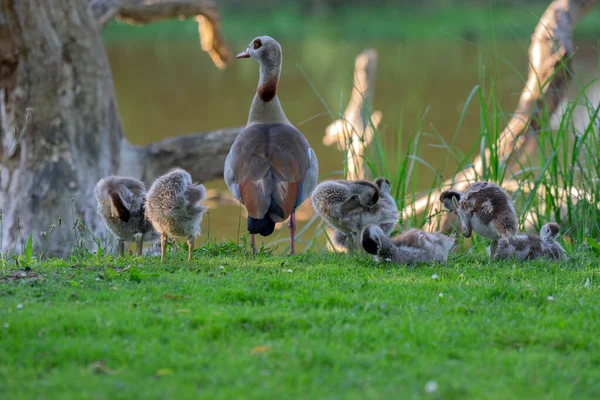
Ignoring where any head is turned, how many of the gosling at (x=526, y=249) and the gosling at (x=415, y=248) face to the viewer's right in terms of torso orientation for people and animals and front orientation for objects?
1

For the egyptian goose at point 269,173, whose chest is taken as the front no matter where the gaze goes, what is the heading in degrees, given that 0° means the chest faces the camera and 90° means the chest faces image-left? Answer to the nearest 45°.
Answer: approximately 180°

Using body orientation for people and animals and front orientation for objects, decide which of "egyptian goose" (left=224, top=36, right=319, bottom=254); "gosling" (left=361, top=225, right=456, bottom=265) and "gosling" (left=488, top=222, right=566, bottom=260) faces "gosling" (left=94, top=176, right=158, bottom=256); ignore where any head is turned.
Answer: "gosling" (left=361, top=225, right=456, bottom=265)

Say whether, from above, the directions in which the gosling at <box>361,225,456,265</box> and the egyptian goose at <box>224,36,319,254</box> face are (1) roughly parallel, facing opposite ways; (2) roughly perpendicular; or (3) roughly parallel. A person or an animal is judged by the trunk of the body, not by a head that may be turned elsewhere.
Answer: roughly perpendicular

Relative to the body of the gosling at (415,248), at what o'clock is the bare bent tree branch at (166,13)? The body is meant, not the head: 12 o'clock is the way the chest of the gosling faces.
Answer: The bare bent tree branch is roughly at 2 o'clock from the gosling.

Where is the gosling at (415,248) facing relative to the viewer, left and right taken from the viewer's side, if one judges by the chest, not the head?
facing to the left of the viewer

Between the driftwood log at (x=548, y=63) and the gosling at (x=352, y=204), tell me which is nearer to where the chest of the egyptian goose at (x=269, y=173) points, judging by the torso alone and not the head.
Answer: the driftwood log

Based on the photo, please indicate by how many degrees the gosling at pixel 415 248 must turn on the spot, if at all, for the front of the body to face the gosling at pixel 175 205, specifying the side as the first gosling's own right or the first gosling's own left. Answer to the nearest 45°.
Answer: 0° — it already faces it

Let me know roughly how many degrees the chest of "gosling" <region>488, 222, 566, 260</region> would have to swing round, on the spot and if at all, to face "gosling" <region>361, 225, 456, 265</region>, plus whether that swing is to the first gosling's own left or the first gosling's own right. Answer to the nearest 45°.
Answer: approximately 135° to the first gosling's own right

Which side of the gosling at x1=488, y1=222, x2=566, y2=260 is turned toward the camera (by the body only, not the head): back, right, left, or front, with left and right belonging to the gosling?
right
